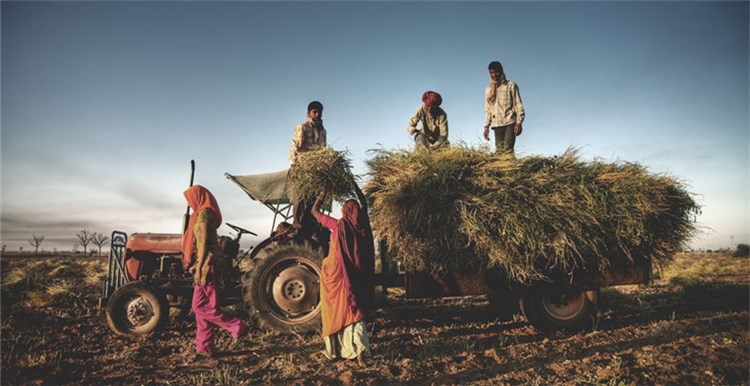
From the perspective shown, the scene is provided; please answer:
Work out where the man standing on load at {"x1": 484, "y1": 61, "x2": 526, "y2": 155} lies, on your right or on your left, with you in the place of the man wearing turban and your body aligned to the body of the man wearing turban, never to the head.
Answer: on your left

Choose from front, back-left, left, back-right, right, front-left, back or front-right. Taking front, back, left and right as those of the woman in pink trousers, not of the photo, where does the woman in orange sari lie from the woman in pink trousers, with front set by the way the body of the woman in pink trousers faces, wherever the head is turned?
back-left

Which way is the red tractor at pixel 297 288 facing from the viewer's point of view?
to the viewer's left

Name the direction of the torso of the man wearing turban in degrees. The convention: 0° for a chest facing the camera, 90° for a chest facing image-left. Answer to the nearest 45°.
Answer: approximately 0°

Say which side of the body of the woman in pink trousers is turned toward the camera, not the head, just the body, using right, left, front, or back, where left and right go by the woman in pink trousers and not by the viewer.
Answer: left

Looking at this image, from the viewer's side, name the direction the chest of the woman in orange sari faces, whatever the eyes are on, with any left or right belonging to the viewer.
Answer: facing away from the viewer

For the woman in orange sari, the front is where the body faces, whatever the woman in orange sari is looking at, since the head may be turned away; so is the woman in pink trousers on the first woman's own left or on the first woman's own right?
on the first woman's own left
